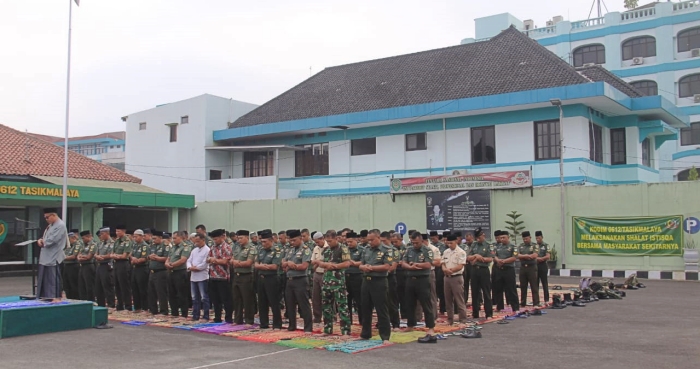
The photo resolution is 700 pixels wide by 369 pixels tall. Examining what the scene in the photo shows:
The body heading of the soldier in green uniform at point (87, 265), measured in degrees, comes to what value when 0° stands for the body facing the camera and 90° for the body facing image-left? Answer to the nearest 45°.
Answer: approximately 45°

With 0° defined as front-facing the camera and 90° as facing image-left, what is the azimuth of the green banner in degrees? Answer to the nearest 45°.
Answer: approximately 0°

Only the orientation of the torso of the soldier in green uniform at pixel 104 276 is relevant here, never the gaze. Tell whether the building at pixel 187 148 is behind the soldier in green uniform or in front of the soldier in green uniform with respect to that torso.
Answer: behind

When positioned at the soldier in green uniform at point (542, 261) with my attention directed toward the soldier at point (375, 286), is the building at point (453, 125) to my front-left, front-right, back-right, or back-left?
back-right

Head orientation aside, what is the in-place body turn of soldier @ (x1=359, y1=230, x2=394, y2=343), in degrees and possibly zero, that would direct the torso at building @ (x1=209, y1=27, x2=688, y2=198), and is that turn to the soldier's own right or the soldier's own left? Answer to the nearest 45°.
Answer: approximately 135° to the soldier's own right

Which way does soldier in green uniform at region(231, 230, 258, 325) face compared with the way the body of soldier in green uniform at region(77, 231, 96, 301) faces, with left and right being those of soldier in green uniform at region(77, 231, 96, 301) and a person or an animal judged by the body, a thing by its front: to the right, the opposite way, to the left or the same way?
the same way

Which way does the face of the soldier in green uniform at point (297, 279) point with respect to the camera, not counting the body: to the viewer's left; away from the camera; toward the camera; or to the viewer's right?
toward the camera

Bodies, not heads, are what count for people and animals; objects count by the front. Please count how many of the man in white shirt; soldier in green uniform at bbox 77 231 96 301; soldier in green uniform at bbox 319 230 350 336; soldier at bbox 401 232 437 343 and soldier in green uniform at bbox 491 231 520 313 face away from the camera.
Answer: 0

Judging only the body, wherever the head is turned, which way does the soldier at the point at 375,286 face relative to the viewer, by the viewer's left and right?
facing the viewer and to the left of the viewer

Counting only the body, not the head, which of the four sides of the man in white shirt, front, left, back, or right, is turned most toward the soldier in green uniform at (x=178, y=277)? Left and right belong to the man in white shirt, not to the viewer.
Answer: right

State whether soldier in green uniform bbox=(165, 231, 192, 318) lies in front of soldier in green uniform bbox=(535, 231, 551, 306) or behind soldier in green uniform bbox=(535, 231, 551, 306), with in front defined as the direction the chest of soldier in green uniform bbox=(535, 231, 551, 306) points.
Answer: in front

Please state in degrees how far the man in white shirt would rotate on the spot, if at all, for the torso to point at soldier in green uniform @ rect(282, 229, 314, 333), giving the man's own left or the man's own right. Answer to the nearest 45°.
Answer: approximately 90° to the man's own left

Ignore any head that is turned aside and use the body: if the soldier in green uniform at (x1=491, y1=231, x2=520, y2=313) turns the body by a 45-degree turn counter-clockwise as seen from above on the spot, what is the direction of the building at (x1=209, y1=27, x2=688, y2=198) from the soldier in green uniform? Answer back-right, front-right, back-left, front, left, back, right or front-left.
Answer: back

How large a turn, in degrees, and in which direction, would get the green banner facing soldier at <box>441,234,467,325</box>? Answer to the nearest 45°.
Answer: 0° — it already faces them

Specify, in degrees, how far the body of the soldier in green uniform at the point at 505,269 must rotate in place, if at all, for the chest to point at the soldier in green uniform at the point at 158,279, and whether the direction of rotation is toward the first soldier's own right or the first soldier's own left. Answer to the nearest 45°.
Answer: approximately 45° to the first soldier's own right

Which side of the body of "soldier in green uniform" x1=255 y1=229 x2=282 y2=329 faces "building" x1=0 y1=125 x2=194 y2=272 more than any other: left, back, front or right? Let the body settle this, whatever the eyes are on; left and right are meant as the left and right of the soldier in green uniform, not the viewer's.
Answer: right

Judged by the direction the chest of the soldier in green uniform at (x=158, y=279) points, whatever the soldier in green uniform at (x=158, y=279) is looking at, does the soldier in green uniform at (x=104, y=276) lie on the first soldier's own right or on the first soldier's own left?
on the first soldier's own right

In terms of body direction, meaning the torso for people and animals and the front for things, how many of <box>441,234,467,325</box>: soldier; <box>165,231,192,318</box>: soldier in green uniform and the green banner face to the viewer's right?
0

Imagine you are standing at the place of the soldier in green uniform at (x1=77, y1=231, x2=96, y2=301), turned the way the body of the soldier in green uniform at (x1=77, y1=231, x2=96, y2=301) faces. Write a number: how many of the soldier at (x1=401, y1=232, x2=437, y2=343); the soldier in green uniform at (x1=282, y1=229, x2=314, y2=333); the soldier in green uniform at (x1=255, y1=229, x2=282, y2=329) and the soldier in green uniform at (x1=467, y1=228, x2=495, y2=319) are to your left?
4
